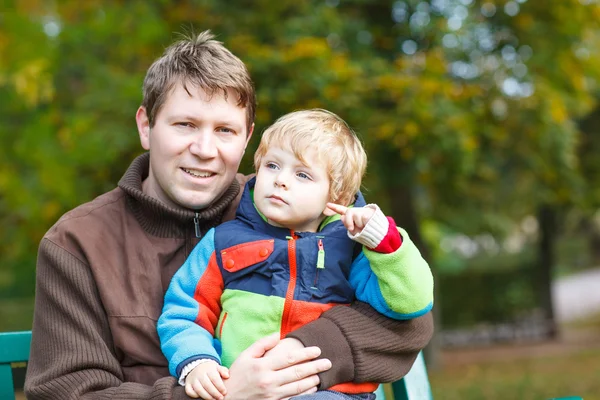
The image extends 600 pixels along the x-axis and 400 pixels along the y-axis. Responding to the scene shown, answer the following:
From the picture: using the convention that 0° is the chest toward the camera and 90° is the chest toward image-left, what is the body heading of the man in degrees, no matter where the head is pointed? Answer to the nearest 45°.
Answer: approximately 315°

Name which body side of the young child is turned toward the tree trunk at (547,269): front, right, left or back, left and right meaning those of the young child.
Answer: back

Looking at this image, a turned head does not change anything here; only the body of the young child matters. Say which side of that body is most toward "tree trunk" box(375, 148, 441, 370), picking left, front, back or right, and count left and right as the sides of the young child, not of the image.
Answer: back

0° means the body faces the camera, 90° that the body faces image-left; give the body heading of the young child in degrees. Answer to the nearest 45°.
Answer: approximately 0°

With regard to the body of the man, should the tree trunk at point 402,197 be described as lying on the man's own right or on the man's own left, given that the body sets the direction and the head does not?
on the man's own left
